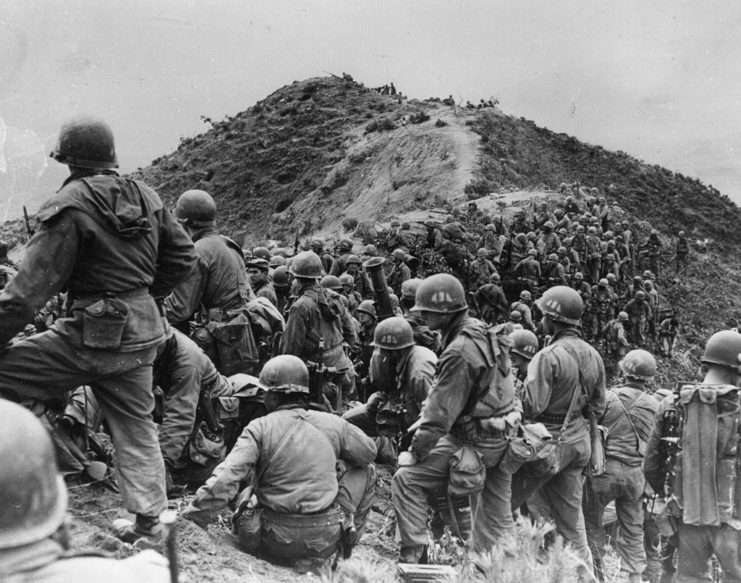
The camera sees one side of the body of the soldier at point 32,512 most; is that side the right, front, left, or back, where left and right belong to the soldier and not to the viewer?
back

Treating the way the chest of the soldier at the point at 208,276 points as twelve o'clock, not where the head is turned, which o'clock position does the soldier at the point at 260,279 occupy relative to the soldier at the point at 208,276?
the soldier at the point at 260,279 is roughly at 2 o'clock from the soldier at the point at 208,276.

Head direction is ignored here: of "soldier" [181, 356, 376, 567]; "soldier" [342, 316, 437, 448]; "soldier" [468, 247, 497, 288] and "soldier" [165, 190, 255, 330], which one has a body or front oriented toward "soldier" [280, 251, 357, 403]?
"soldier" [181, 356, 376, 567]

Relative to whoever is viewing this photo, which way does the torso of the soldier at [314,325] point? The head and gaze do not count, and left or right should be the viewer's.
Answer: facing away from the viewer and to the left of the viewer

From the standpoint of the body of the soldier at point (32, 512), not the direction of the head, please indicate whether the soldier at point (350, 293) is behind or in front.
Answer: in front

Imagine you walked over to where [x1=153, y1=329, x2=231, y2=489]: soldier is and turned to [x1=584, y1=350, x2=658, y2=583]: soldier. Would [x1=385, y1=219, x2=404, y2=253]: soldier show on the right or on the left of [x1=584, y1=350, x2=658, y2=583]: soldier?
left

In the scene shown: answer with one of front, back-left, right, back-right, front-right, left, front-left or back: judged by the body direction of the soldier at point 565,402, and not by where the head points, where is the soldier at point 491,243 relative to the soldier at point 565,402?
front-right

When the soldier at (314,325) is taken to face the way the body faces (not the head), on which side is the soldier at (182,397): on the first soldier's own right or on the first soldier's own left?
on the first soldier's own left

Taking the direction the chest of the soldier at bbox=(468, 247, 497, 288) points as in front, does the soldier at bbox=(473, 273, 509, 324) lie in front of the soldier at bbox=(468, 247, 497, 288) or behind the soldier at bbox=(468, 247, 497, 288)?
behind

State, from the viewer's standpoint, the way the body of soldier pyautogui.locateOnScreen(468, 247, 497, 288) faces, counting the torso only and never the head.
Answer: away from the camera

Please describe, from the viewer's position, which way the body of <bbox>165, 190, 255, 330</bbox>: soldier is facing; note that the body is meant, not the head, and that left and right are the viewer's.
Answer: facing away from the viewer and to the left of the viewer

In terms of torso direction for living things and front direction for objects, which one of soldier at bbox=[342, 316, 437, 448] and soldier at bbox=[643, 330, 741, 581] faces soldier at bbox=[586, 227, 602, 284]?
soldier at bbox=[643, 330, 741, 581]

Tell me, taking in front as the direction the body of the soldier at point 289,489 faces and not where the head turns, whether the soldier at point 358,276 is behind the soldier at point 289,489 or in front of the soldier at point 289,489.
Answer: in front

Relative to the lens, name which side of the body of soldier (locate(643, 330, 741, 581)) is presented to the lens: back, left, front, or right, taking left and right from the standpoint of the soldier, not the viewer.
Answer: back

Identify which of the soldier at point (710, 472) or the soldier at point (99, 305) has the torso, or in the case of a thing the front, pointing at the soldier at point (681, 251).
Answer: the soldier at point (710, 472)

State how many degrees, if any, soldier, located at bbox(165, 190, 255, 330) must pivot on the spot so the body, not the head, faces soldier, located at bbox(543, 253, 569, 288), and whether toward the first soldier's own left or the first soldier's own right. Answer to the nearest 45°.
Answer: approximately 90° to the first soldier's own right
